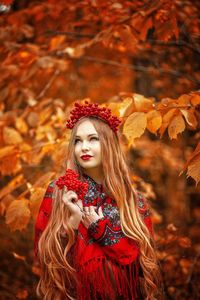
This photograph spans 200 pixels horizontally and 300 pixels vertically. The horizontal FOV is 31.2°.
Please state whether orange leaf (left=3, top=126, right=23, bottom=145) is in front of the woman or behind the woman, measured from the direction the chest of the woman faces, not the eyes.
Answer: behind

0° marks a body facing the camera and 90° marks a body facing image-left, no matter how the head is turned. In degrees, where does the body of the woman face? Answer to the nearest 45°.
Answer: approximately 0°

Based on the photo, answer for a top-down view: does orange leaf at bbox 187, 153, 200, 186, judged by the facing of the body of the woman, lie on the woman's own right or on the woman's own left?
on the woman's own left

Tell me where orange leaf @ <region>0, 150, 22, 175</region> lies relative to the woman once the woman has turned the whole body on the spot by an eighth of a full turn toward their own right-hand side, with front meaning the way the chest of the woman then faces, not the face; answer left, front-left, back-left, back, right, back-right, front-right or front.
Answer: right

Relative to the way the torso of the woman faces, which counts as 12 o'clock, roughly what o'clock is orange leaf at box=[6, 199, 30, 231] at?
The orange leaf is roughly at 4 o'clock from the woman.

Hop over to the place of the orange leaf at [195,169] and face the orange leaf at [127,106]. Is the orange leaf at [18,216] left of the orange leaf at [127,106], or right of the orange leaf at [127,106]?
left
